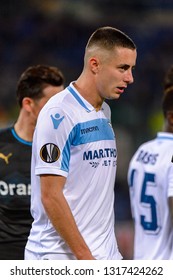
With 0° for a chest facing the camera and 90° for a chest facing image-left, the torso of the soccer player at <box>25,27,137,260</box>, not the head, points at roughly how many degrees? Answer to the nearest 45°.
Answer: approximately 315°

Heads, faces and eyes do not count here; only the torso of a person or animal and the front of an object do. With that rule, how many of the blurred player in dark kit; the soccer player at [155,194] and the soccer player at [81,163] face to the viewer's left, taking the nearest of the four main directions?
0

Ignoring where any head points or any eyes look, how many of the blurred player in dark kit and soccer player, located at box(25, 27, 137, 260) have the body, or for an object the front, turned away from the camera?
0

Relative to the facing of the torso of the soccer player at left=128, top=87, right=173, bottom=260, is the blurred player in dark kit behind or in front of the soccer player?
behind

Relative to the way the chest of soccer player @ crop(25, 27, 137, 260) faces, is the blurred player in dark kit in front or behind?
behind

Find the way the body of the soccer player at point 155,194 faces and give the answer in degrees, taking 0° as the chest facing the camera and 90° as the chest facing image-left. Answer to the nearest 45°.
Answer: approximately 225°

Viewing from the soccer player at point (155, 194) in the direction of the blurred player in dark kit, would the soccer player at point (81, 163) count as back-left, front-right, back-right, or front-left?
front-left

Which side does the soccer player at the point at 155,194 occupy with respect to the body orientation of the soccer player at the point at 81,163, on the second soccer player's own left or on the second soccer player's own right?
on the second soccer player's own left

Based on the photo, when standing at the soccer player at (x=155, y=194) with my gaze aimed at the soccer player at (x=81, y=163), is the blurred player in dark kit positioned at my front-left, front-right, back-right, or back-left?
front-right

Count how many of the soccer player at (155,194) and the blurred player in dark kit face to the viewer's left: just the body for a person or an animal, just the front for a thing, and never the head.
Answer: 0
